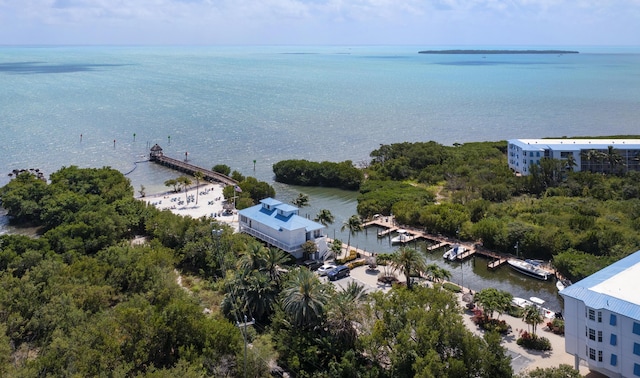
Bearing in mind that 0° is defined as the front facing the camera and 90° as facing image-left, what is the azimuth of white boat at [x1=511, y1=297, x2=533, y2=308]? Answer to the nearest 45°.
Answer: approximately 135°

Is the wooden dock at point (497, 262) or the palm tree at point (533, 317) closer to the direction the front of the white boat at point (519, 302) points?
the wooden dock

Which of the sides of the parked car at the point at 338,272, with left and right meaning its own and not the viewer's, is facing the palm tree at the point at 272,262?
front

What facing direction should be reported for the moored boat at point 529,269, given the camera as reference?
facing away from the viewer and to the left of the viewer

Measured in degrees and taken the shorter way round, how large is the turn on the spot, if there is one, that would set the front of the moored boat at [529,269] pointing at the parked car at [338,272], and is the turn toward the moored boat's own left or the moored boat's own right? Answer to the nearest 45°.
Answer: approximately 90° to the moored boat's own left

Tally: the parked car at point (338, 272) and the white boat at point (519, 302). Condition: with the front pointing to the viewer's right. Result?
0

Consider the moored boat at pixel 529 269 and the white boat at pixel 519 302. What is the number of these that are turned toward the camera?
0
